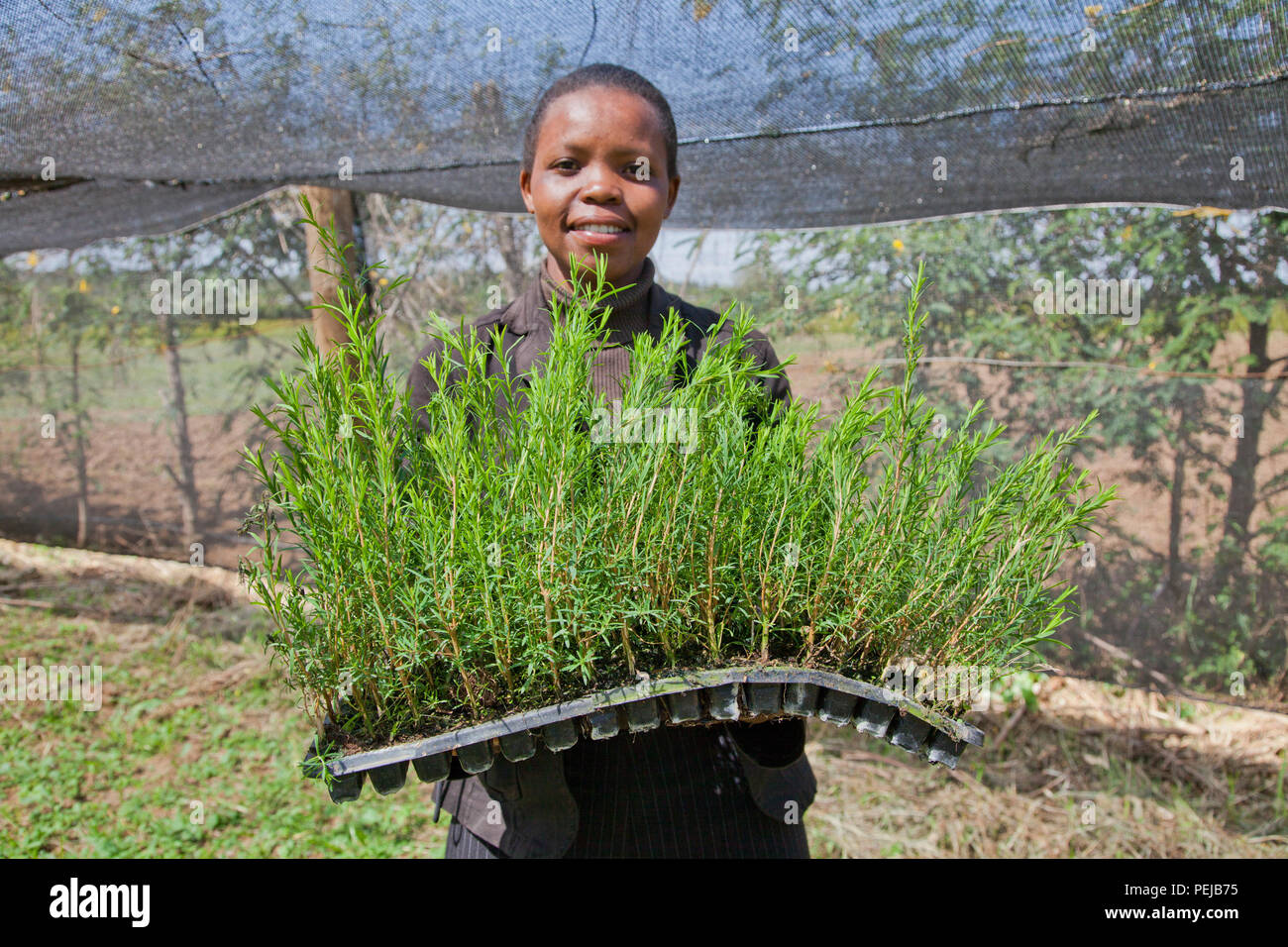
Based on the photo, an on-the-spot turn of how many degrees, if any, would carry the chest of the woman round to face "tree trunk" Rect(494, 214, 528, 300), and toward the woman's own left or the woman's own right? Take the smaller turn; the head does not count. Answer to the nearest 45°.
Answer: approximately 180°

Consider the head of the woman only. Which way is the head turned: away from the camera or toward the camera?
toward the camera

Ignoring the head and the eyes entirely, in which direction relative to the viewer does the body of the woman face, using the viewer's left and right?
facing the viewer

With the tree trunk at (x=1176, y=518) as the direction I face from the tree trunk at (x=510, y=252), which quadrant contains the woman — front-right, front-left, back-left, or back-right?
front-right

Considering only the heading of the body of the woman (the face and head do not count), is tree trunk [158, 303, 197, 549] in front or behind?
behind

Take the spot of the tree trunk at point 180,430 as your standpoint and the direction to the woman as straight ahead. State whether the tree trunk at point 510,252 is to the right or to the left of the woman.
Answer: left

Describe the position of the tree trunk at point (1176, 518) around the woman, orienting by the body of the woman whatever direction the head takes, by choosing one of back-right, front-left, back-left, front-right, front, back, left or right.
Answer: back-left

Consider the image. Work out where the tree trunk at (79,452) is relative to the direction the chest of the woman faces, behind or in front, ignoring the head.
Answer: behind
